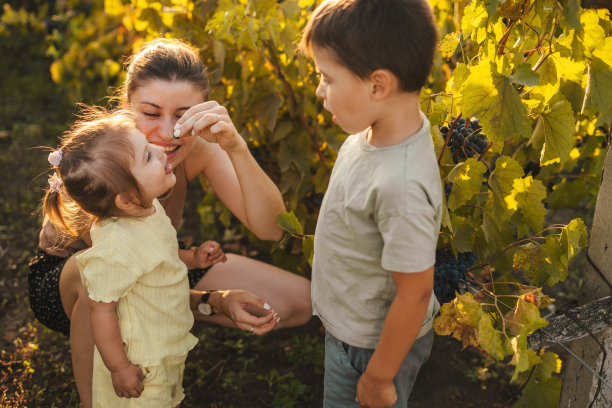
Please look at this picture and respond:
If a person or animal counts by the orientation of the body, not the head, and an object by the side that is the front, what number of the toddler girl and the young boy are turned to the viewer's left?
1

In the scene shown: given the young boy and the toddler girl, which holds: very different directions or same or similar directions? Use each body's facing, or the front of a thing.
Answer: very different directions

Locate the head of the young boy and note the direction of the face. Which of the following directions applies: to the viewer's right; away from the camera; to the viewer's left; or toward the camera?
to the viewer's left

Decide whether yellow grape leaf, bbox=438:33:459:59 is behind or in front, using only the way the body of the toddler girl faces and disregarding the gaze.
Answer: in front

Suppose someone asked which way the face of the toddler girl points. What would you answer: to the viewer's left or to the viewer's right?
to the viewer's right

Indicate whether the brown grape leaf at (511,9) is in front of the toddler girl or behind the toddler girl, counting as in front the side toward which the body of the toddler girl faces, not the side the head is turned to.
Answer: in front

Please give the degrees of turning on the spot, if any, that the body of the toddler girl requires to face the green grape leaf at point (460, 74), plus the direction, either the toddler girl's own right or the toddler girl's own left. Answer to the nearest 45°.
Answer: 0° — they already face it

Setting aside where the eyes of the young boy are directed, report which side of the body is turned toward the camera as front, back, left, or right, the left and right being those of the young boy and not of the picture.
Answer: left

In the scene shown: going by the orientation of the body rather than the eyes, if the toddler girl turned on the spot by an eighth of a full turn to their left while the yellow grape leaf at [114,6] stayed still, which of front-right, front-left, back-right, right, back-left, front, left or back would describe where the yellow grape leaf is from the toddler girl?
front-left

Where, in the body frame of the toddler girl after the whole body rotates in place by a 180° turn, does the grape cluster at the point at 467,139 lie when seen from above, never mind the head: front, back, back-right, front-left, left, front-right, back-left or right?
back

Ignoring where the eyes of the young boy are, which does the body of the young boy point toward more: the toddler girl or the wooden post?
the toddler girl

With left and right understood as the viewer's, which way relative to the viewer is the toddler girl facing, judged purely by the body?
facing to the right of the viewer

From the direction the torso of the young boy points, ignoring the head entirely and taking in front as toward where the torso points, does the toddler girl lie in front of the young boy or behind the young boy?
in front

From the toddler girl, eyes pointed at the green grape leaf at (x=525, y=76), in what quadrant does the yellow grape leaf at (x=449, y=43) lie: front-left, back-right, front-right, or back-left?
front-left
